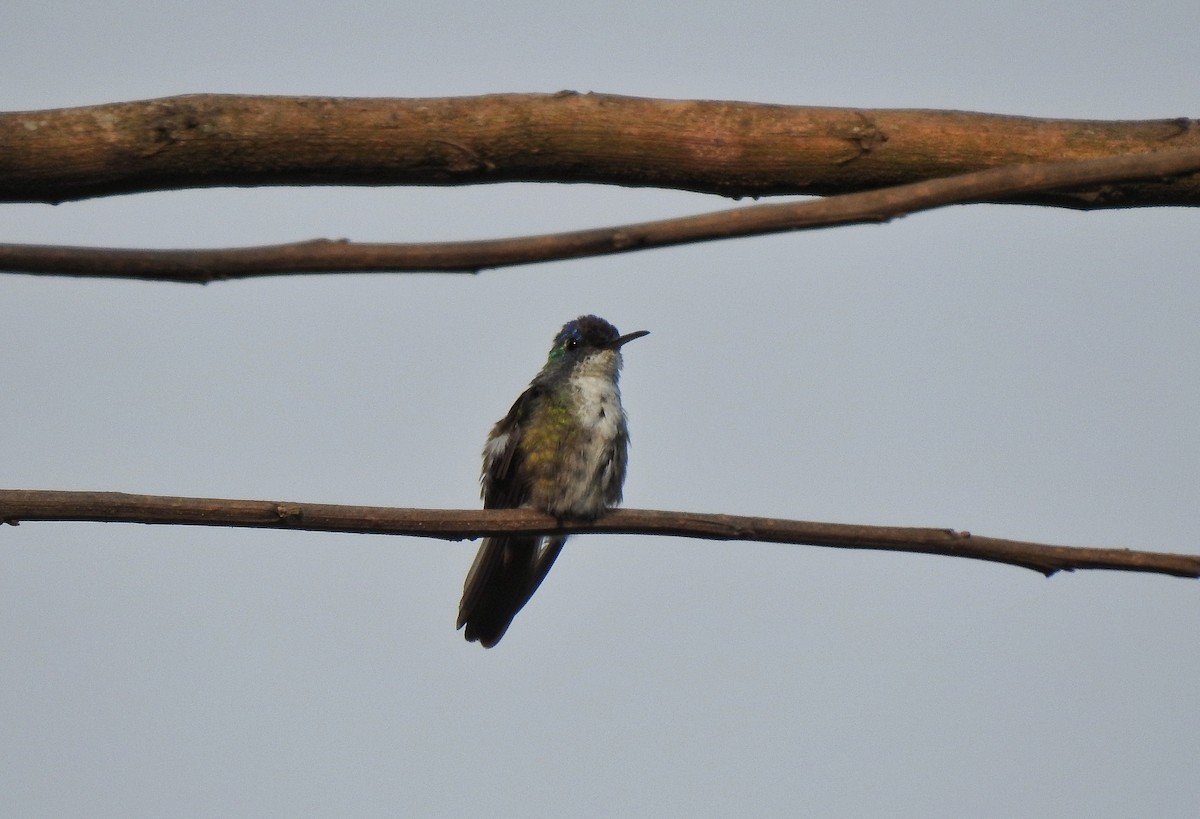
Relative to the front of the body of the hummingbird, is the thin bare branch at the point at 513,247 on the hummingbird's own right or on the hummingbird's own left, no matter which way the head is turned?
on the hummingbird's own right

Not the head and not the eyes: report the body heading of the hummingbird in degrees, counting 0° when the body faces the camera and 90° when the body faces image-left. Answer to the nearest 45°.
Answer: approximately 315°
